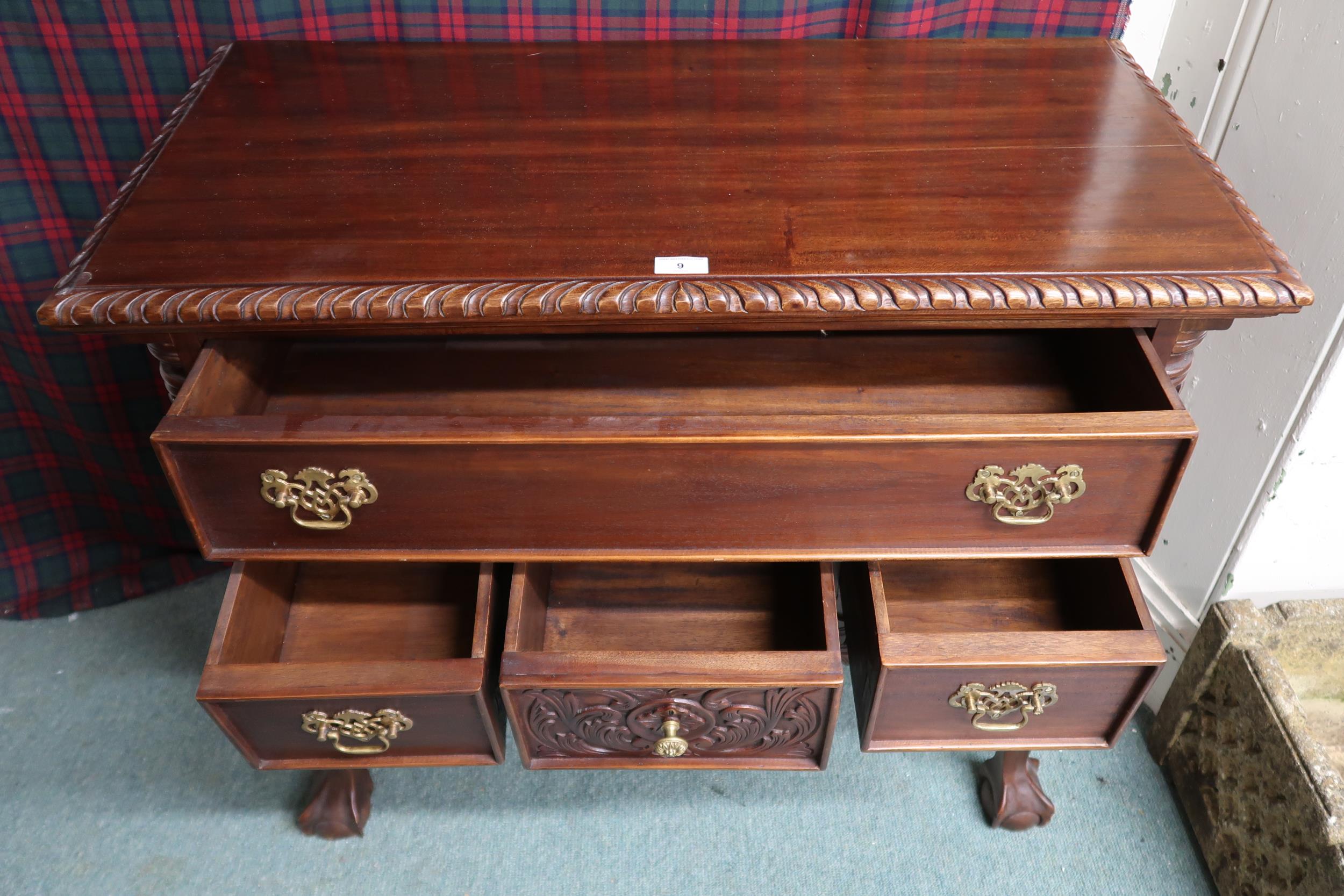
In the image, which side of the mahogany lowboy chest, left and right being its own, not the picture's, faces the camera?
front

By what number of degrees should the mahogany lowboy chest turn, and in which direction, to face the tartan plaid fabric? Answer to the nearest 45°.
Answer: approximately 135° to its right
